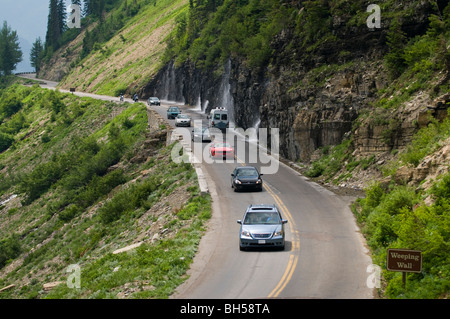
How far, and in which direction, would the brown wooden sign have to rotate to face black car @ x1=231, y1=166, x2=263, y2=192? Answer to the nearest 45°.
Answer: approximately 135° to its right

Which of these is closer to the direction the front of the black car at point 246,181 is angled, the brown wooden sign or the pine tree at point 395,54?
the brown wooden sign

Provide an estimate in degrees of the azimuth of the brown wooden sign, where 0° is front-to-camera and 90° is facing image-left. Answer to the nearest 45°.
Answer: approximately 0°

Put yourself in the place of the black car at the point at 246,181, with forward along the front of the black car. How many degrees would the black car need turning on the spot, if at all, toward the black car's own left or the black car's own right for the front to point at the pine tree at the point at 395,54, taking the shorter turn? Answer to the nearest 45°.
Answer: approximately 135° to the black car's own left

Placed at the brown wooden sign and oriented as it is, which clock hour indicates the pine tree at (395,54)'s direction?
The pine tree is roughly at 6 o'clock from the brown wooden sign.

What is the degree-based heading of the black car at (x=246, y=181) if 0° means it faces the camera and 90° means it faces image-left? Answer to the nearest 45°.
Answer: approximately 0°

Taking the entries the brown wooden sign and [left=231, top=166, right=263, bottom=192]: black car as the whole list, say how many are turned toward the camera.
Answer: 2

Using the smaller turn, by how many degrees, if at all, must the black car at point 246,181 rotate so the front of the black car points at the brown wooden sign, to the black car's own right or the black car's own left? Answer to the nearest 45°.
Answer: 0° — it already faces it

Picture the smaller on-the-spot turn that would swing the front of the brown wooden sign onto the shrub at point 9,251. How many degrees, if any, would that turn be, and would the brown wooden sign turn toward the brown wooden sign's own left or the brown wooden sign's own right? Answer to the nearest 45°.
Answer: approximately 135° to the brown wooden sign's own right

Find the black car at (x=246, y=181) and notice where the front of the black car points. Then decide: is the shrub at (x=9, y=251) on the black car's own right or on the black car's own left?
on the black car's own right
